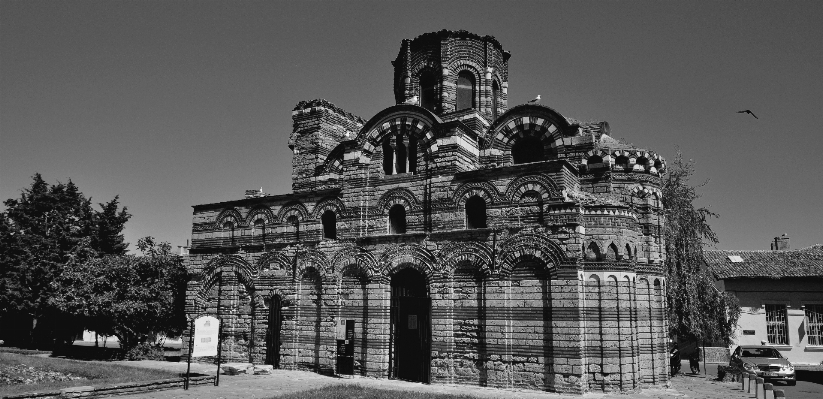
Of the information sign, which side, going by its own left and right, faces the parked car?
left

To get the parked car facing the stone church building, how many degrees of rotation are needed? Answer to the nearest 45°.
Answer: approximately 90° to its right

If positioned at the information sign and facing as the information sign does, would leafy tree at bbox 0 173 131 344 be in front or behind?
behind

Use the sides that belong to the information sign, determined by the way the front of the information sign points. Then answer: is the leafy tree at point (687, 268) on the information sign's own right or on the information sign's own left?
on the information sign's own left

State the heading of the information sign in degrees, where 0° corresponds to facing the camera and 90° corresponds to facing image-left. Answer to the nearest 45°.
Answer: approximately 0°

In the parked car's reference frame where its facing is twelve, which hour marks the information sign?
The information sign is roughly at 3 o'clock from the parked car.

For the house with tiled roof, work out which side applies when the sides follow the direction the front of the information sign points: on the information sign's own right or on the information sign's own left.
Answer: on the information sign's own left
